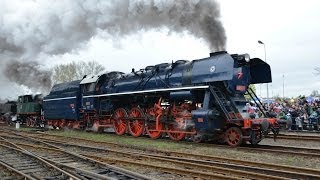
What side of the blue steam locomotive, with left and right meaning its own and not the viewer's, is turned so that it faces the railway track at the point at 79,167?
right

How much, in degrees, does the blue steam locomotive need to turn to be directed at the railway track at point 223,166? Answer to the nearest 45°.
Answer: approximately 45° to its right

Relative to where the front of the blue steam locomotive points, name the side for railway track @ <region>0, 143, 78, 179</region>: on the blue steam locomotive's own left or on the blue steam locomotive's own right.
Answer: on the blue steam locomotive's own right

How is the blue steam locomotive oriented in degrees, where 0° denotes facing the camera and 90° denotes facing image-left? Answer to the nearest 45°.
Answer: approximately 315°
